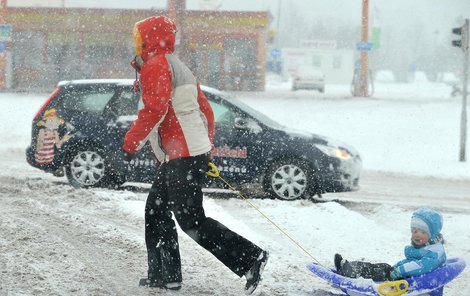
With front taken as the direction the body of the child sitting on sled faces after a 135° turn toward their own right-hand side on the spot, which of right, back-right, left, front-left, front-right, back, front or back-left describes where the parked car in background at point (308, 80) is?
front-left

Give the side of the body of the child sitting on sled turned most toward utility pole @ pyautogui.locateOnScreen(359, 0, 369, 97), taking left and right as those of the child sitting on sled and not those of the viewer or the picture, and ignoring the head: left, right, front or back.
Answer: right

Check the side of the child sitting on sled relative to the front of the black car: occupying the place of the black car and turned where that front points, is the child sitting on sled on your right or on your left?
on your right

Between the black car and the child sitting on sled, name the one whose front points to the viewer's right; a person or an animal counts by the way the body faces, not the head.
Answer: the black car

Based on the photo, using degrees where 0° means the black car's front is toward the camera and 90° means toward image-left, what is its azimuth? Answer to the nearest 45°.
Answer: approximately 270°

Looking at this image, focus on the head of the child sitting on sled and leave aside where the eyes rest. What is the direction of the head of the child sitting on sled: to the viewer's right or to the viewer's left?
to the viewer's left

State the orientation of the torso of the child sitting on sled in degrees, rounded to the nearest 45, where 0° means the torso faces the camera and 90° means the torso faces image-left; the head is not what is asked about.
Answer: approximately 90°

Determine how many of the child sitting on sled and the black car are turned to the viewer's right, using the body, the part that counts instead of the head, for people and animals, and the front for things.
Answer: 1

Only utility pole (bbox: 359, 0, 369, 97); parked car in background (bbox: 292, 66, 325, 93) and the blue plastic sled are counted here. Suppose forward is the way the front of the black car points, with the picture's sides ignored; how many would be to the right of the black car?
1

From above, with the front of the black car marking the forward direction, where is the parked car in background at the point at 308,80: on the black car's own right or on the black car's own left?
on the black car's own left

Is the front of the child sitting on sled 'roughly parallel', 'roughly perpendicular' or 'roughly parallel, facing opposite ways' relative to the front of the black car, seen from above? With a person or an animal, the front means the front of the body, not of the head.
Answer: roughly parallel, facing opposite ways

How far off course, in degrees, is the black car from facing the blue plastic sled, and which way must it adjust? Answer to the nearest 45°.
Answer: approximately 90° to its right
